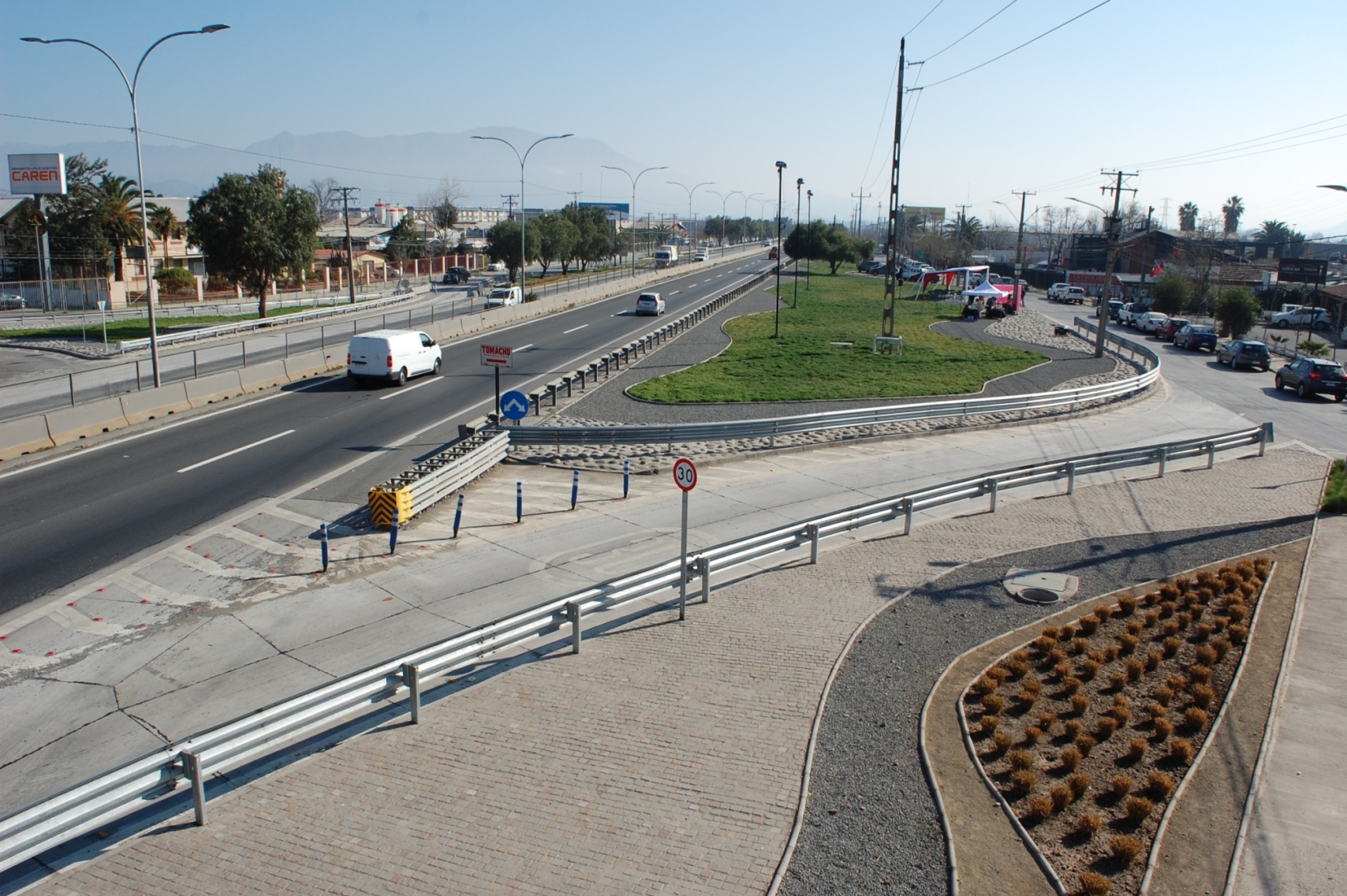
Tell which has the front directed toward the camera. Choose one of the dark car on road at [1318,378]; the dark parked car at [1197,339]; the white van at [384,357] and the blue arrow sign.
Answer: the blue arrow sign

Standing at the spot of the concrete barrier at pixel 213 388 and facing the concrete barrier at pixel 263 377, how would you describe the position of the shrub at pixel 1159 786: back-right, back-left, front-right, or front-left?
back-right

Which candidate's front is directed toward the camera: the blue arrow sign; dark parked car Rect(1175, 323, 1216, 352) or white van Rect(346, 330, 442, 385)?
the blue arrow sign

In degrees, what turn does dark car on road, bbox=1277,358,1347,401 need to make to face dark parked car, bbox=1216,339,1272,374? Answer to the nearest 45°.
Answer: approximately 45° to its right

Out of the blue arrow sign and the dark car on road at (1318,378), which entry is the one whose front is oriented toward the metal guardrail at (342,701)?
the blue arrow sign

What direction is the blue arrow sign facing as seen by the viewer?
toward the camera

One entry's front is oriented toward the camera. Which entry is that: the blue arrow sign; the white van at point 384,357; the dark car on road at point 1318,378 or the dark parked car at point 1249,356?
the blue arrow sign
